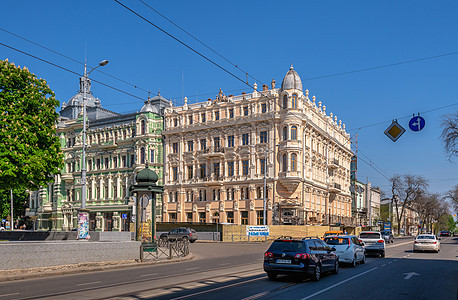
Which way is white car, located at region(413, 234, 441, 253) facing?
away from the camera

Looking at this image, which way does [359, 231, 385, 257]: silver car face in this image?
away from the camera

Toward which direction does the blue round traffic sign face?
toward the camera

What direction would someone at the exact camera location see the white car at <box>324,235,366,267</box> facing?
facing away from the viewer and to the right of the viewer

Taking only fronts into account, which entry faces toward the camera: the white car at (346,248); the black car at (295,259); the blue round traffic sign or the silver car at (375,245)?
the blue round traffic sign

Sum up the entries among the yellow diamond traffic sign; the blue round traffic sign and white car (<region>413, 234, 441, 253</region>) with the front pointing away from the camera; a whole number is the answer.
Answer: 1

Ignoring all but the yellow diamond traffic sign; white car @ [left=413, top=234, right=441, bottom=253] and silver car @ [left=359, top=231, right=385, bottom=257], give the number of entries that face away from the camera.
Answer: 2

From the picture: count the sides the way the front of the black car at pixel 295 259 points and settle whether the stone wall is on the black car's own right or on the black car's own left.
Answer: on the black car's own left

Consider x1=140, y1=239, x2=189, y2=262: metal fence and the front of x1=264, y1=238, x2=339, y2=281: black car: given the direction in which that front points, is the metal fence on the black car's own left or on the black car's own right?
on the black car's own left

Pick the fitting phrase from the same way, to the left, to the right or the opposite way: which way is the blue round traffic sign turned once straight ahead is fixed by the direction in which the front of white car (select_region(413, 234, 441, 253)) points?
the opposite way
